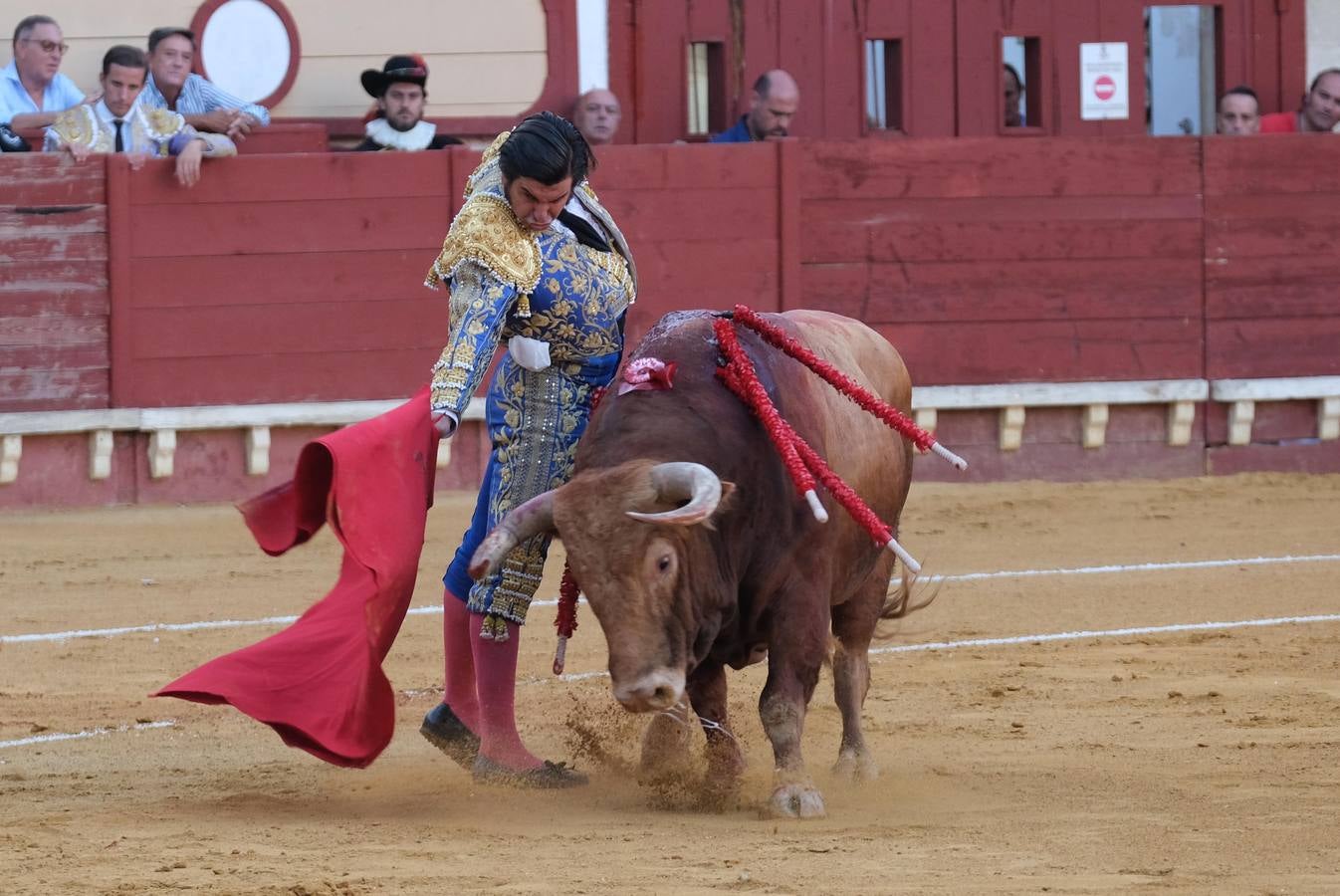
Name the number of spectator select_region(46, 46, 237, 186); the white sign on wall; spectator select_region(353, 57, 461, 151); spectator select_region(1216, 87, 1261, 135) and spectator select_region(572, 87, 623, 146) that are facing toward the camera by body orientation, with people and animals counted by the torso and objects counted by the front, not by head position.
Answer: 5

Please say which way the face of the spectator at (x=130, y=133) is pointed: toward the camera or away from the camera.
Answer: toward the camera

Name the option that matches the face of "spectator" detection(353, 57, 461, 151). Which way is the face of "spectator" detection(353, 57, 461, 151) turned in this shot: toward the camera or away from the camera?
toward the camera

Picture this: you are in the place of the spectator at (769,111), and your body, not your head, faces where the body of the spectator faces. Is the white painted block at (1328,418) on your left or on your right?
on your left

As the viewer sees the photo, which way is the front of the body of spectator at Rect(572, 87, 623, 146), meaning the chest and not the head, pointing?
toward the camera

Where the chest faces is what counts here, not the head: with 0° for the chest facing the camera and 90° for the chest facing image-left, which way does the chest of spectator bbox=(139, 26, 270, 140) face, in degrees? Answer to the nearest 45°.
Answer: approximately 315°

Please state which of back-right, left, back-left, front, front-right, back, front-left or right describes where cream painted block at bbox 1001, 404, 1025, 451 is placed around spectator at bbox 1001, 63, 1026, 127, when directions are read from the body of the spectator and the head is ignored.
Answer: front-left

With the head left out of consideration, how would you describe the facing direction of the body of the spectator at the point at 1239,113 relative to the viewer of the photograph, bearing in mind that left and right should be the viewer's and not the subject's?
facing the viewer

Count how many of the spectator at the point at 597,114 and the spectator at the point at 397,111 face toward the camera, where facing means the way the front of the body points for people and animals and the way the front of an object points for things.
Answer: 2

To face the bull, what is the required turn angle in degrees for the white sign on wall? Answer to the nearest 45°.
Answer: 0° — it already faces it

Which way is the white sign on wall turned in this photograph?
toward the camera

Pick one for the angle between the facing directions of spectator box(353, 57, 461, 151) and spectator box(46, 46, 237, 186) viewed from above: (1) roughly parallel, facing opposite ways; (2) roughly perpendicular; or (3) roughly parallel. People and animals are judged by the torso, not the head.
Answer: roughly parallel

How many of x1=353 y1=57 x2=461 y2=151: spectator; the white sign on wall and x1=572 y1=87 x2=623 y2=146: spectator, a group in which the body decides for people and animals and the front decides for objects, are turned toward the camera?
3
